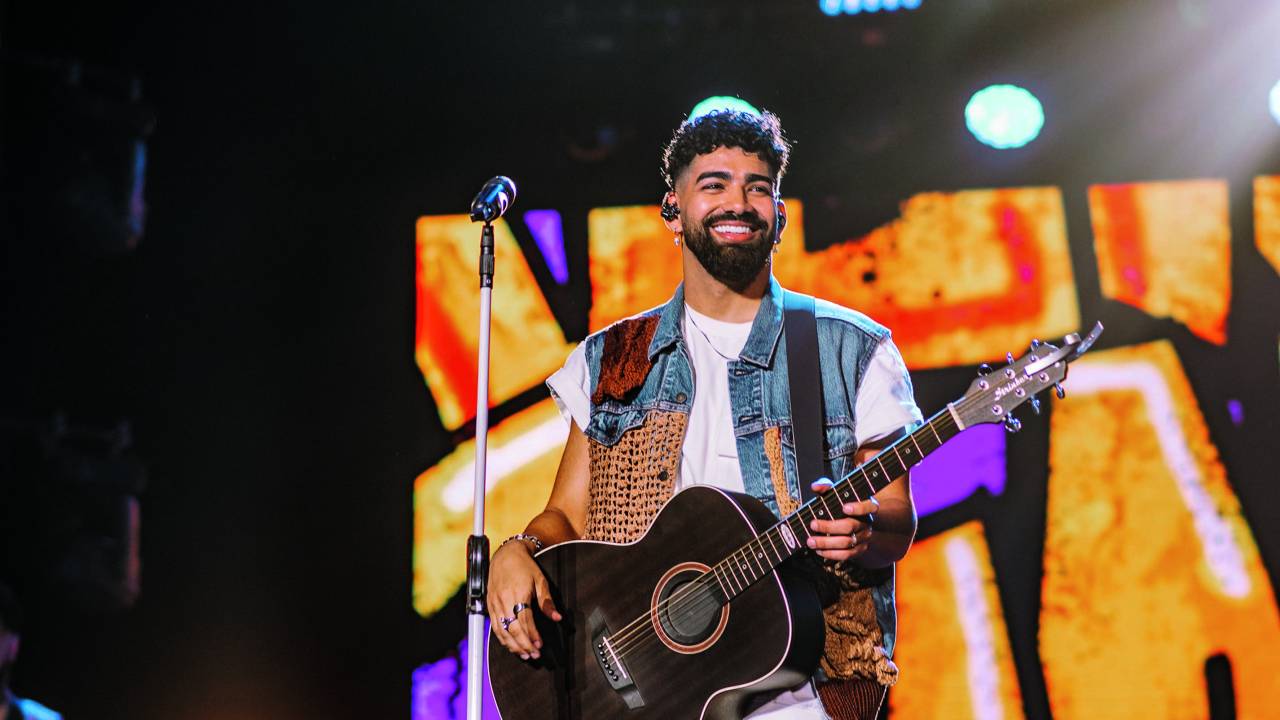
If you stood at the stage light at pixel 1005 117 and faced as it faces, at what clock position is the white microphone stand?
The white microphone stand is roughly at 1 o'clock from the stage light.

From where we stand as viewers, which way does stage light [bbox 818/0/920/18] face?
facing the viewer

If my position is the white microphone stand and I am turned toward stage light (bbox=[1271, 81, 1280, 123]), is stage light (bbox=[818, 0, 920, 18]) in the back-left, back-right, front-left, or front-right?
front-left

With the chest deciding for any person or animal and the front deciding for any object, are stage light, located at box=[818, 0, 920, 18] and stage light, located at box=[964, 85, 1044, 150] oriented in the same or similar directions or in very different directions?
same or similar directions

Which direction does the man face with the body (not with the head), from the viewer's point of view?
toward the camera

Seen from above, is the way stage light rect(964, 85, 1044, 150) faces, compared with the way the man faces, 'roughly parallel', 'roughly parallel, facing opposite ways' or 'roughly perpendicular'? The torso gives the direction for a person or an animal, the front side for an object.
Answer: roughly parallel

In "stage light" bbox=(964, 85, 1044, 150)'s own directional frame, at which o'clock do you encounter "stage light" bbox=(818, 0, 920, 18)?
"stage light" bbox=(818, 0, 920, 18) is roughly at 2 o'clock from "stage light" bbox=(964, 85, 1044, 150).

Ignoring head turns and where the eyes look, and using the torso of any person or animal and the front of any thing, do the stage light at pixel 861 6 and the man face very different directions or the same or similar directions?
same or similar directions

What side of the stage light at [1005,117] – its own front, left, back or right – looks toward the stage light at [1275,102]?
left

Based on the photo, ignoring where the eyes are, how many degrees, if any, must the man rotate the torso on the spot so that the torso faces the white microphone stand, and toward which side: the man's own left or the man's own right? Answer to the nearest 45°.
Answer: approximately 45° to the man's own right

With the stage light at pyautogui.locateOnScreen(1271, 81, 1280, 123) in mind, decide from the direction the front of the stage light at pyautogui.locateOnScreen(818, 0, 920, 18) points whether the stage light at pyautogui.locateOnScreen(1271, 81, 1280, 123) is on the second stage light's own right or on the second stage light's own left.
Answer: on the second stage light's own left

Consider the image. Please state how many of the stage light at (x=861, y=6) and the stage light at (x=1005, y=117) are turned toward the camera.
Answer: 2

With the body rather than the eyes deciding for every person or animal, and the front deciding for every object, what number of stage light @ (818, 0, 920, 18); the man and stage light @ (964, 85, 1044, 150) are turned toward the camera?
3

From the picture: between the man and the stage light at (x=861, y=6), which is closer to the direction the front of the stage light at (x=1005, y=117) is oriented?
the man

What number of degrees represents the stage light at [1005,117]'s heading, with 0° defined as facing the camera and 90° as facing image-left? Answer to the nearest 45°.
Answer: approximately 0°

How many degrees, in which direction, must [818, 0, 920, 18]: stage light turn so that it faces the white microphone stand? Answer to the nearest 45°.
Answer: approximately 45° to its right
